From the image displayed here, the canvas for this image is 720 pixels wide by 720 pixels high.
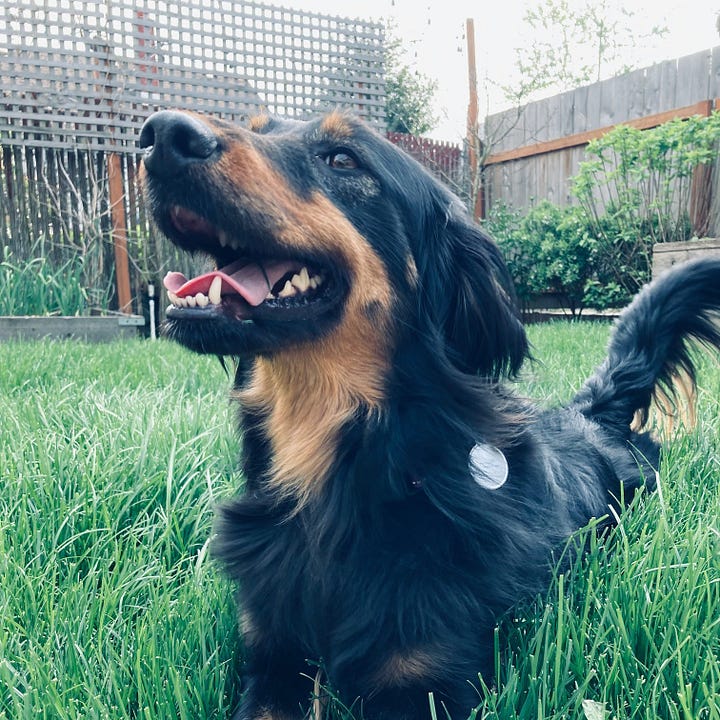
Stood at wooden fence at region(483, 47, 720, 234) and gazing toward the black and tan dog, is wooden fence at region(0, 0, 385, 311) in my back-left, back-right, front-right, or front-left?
front-right

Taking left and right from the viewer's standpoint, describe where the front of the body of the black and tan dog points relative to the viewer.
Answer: facing the viewer and to the left of the viewer

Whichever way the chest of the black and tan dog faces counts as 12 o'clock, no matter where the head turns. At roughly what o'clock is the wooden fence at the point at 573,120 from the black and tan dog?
The wooden fence is roughly at 5 o'clock from the black and tan dog.

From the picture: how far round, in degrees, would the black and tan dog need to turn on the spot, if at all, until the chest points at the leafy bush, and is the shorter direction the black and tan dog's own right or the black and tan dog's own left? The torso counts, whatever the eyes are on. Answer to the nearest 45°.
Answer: approximately 135° to the black and tan dog's own right

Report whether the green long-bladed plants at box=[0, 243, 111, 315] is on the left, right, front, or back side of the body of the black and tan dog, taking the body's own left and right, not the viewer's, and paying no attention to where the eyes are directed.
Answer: right

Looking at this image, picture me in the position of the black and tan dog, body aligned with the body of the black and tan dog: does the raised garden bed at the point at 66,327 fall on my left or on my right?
on my right

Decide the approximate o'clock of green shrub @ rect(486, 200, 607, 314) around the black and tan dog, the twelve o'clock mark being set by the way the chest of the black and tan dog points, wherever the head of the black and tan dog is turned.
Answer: The green shrub is roughly at 5 o'clock from the black and tan dog.

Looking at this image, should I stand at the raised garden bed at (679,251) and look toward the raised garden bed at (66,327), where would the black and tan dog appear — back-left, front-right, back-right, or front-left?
front-left

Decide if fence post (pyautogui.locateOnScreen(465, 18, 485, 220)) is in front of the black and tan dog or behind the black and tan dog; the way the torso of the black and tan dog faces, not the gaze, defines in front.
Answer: behind
